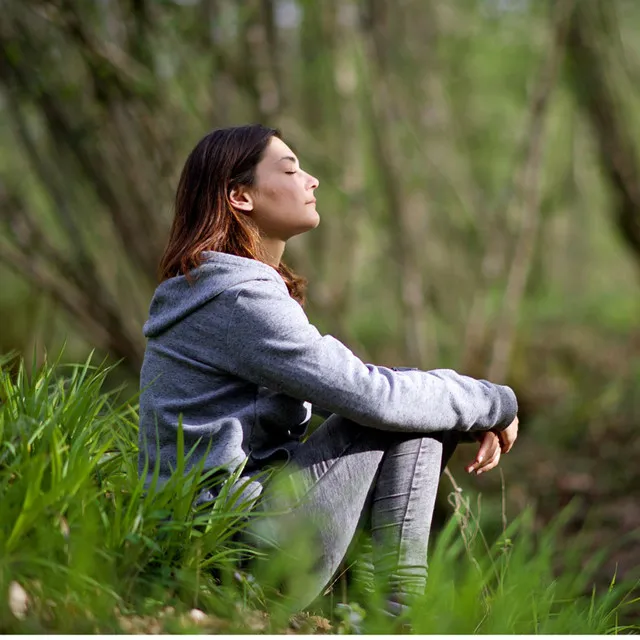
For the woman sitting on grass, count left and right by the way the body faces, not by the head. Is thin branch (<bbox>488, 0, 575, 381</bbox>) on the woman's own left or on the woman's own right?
on the woman's own left

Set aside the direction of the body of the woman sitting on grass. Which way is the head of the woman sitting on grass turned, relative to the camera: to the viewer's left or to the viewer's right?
to the viewer's right

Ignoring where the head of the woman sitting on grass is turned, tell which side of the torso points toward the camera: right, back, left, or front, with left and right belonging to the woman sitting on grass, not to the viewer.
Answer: right
